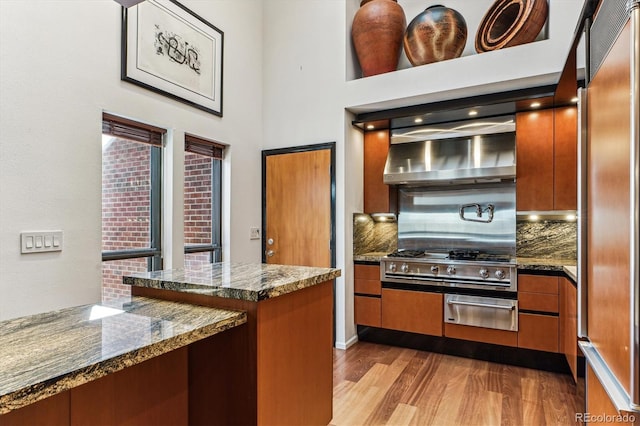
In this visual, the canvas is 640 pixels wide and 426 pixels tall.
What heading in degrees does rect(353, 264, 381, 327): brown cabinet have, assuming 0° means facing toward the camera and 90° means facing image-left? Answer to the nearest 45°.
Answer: approximately 45°

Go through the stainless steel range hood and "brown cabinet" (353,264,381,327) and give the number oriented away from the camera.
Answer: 0

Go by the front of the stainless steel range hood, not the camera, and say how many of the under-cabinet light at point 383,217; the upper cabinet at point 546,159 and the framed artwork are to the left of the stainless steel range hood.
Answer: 1

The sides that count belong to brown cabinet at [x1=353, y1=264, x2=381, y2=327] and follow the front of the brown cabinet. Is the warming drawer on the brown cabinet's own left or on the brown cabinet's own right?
on the brown cabinet's own left

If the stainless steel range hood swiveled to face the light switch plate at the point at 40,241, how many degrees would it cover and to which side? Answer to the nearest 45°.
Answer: approximately 45° to its right

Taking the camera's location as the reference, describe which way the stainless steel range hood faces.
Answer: facing the viewer

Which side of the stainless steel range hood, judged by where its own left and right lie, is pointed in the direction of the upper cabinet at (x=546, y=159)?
left
